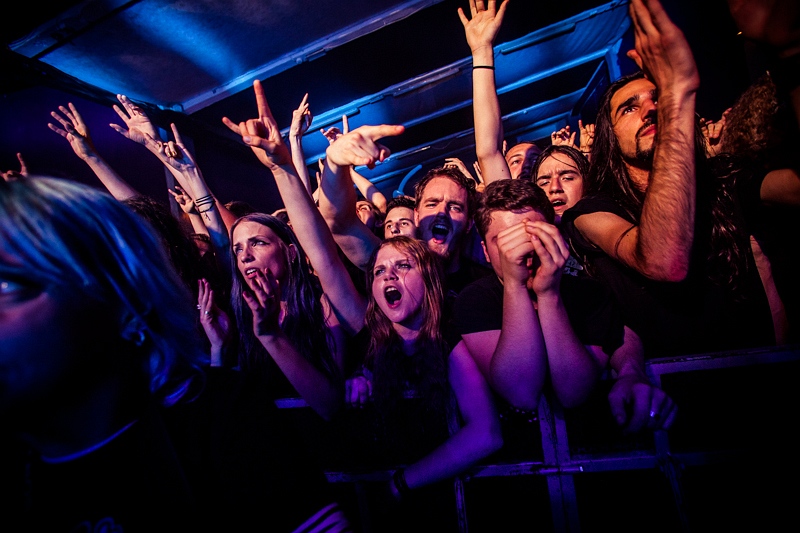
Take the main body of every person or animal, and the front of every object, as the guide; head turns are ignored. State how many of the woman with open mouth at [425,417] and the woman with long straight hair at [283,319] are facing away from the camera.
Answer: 0

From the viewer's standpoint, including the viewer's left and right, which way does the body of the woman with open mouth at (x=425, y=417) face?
facing the viewer and to the left of the viewer

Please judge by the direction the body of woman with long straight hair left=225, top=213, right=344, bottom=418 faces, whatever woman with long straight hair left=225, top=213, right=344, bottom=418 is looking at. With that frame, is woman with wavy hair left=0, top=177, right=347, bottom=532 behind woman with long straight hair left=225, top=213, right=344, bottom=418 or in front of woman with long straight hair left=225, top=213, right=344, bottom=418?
in front

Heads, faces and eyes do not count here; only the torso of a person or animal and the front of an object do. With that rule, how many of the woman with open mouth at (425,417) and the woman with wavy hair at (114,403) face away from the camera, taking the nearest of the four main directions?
0

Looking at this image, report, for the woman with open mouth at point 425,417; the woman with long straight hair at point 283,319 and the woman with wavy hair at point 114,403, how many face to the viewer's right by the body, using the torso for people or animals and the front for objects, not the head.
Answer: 0

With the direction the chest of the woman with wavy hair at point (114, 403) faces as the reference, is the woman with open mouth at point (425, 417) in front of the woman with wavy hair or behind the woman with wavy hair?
behind

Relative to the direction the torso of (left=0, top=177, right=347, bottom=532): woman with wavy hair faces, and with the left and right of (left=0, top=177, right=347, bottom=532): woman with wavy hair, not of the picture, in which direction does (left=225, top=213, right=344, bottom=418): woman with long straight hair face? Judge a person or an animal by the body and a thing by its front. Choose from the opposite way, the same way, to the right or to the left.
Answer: the same way
